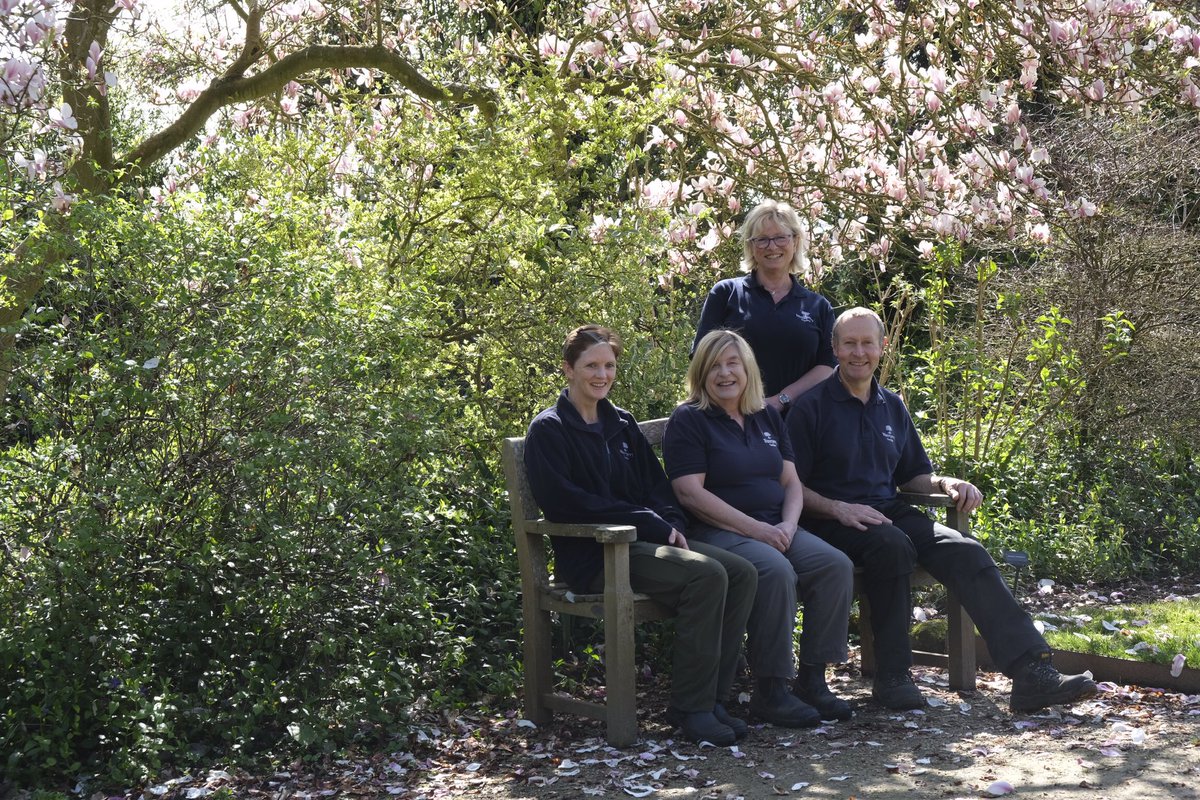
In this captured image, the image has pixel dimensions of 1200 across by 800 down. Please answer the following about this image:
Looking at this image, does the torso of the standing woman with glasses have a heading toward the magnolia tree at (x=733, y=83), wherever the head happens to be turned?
no

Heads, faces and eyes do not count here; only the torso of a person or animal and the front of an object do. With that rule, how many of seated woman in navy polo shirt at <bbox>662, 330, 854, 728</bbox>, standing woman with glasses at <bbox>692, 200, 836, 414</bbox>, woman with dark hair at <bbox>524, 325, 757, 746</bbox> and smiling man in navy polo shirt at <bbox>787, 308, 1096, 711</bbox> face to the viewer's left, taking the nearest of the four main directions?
0

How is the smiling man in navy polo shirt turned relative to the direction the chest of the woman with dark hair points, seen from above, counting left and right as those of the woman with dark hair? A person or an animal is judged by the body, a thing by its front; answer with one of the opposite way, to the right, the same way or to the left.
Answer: the same way

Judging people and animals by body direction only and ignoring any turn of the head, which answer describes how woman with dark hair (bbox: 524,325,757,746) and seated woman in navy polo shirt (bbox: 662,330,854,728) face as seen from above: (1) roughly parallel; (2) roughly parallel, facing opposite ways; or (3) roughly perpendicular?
roughly parallel

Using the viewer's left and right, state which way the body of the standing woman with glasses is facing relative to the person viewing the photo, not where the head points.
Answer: facing the viewer

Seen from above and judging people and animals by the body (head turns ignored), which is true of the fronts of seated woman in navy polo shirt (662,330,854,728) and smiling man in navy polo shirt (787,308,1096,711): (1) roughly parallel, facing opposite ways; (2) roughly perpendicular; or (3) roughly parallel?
roughly parallel

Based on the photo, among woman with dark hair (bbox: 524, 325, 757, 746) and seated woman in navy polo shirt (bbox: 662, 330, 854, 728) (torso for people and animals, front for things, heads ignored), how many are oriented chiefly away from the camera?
0

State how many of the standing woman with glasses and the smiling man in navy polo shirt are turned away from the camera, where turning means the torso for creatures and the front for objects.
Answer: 0

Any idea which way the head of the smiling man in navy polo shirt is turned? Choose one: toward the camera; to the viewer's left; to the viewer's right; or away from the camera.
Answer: toward the camera

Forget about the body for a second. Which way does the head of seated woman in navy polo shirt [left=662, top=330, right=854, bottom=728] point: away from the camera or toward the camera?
toward the camera

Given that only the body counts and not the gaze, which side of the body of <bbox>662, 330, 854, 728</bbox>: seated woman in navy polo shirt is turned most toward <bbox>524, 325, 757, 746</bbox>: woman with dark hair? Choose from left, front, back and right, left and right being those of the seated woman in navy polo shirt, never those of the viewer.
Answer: right

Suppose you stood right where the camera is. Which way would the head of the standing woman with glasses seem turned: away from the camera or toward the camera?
toward the camera
